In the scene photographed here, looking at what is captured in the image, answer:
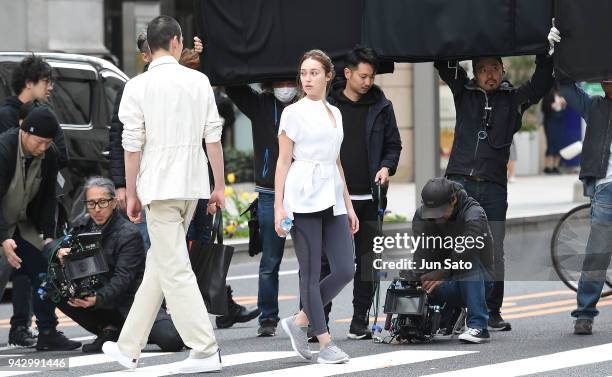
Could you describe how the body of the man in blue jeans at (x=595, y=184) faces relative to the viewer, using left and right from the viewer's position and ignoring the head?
facing the viewer

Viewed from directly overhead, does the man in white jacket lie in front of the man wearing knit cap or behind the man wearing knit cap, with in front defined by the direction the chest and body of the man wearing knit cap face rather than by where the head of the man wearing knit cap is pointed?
in front

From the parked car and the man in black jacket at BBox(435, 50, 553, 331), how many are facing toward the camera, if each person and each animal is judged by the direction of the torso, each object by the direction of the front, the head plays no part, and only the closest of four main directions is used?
1

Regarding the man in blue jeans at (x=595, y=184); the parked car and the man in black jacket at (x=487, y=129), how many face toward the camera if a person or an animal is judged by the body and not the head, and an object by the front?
2

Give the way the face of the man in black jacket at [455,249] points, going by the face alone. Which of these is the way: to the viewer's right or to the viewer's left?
to the viewer's left

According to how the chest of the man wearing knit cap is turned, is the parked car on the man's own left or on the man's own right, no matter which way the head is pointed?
on the man's own left

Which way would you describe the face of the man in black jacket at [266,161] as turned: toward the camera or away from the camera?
toward the camera

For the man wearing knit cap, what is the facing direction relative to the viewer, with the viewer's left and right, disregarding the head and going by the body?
facing the viewer and to the right of the viewer

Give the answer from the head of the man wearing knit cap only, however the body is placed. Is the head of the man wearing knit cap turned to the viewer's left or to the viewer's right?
to the viewer's right

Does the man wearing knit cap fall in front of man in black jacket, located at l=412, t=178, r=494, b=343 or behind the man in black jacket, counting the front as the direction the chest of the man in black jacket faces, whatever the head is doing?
in front
